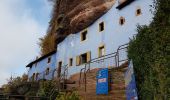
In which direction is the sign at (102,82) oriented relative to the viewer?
toward the camera

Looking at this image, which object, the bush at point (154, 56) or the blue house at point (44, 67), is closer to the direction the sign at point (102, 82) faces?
the bush

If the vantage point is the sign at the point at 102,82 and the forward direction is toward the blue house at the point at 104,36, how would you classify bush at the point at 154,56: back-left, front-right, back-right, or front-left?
back-right

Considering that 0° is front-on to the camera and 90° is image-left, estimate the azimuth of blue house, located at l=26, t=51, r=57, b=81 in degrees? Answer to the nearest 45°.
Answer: approximately 45°

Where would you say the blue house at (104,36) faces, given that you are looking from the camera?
facing the viewer and to the left of the viewer

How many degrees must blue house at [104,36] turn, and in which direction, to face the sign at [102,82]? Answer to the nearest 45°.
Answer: approximately 45° to its left
